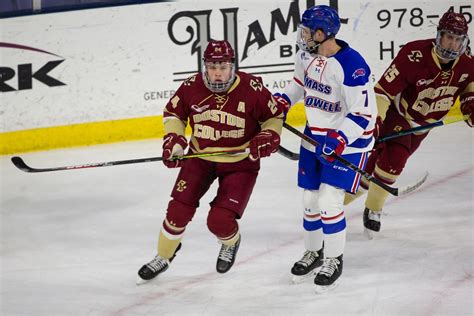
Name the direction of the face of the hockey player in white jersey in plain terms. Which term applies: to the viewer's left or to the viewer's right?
to the viewer's left

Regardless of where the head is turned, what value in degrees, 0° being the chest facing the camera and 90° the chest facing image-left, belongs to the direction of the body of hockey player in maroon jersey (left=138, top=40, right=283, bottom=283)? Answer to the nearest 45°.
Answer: approximately 0°

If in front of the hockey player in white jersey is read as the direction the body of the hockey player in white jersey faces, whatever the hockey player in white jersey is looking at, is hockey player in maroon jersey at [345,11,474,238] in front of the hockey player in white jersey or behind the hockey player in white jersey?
behind

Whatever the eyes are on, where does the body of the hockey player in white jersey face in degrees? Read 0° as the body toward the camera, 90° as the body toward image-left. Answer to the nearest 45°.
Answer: approximately 45°
